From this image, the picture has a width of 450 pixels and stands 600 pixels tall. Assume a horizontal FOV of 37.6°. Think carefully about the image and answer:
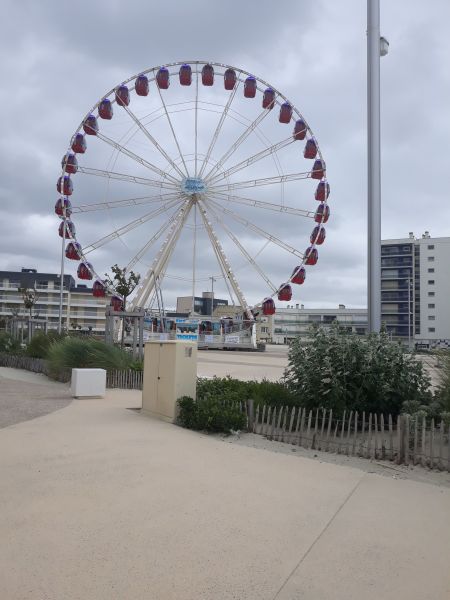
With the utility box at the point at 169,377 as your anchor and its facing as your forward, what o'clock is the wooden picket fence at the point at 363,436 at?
The wooden picket fence is roughly at 9 o'clock from the utility box.

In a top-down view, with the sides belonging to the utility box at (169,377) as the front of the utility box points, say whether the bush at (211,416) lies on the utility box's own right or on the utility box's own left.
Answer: on the utility box's own left

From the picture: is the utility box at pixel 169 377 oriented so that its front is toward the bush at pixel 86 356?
no

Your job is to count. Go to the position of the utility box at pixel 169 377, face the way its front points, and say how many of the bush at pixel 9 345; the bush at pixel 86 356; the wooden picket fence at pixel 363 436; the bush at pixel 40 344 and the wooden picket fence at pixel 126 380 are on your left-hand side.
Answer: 1

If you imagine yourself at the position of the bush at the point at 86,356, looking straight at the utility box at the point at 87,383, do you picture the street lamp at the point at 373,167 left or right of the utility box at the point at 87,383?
left

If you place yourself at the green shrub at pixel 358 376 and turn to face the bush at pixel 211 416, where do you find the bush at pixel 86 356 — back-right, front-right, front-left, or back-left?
front-right

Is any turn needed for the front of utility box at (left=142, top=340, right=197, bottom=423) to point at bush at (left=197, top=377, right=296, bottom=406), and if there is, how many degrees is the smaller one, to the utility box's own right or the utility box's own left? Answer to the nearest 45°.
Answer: approximately 135° to the utility box's own left

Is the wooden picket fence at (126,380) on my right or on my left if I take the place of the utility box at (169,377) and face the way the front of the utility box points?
on my right

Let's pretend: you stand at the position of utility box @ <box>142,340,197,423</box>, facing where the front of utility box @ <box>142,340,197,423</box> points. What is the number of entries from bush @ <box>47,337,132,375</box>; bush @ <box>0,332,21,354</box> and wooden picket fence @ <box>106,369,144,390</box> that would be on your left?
0

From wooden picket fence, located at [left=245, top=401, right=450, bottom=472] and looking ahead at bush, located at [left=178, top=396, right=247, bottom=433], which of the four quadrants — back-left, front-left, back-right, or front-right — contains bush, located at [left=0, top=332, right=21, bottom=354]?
front-right

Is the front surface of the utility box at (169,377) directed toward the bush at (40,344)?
no

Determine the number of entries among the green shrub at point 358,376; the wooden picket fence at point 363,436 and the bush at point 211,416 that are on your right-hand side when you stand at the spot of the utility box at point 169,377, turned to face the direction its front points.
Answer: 0

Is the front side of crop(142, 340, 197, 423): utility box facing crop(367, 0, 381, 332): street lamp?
no

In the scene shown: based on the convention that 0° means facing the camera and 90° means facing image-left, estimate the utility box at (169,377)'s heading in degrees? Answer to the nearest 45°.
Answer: approximately 45°

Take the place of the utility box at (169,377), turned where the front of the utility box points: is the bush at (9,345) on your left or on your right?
on your right
